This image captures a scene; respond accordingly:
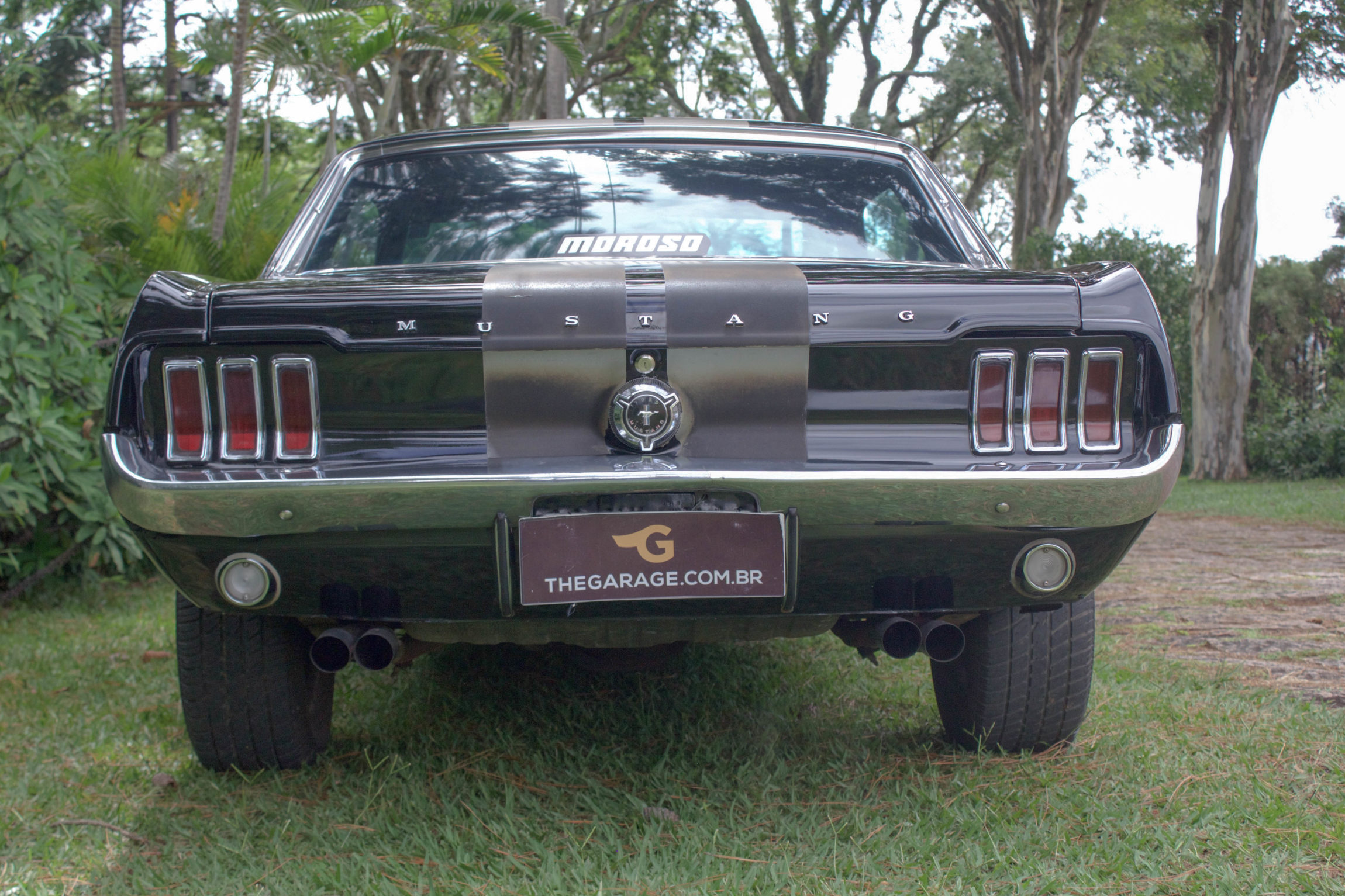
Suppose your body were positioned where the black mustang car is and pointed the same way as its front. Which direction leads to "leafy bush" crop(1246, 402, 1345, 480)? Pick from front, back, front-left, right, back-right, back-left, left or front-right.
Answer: front-right

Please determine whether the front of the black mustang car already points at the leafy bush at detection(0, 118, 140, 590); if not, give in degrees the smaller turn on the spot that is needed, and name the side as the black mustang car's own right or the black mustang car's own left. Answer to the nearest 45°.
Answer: approximately 45° to the black mustang car's own left

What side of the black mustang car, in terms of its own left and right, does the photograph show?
back
